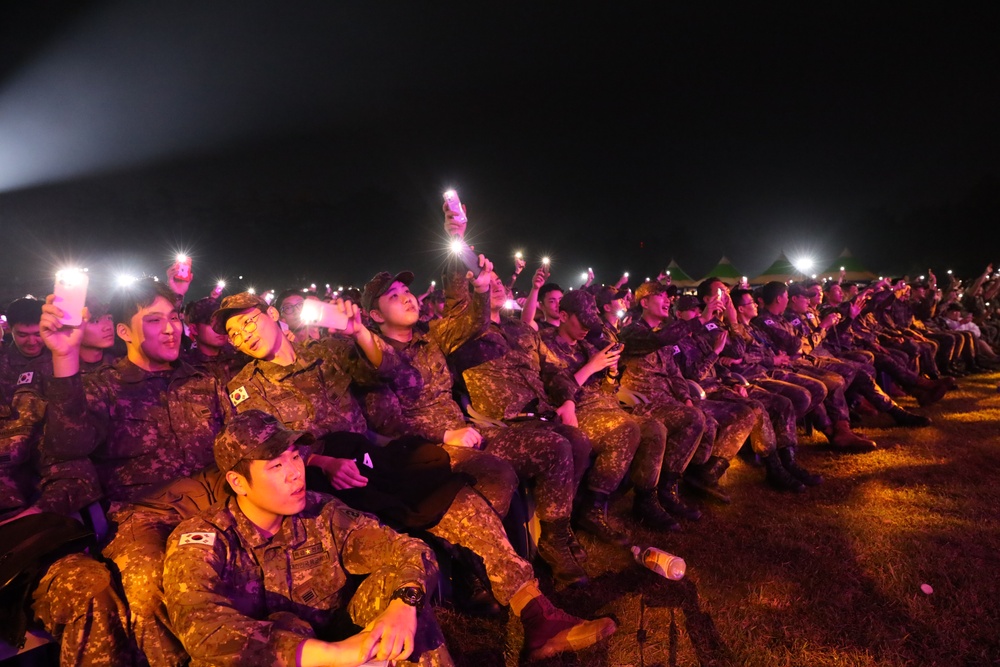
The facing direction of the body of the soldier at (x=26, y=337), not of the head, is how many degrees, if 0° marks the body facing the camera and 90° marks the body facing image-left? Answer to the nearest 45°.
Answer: approximately 315°

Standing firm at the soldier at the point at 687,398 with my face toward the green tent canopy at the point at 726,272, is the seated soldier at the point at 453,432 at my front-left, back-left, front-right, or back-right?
back-left

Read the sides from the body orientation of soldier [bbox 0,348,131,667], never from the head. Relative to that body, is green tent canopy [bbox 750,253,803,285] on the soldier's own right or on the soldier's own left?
on the soldier's own left

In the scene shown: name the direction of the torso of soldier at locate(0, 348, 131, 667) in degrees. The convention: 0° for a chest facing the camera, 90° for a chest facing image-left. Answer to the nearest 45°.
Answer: approximately 315°
